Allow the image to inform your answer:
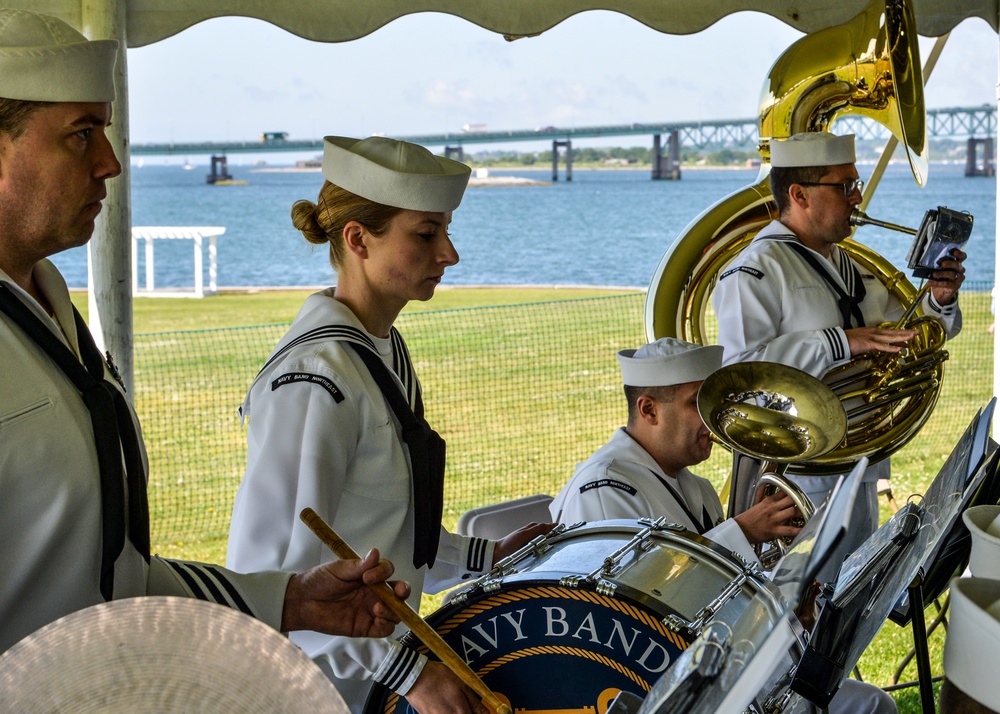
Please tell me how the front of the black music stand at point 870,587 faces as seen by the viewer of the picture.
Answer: facing to the left of the viewer

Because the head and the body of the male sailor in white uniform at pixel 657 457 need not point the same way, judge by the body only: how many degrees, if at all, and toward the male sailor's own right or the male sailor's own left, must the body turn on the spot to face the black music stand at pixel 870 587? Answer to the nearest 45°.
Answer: approximately 90° to the male sailor's own right

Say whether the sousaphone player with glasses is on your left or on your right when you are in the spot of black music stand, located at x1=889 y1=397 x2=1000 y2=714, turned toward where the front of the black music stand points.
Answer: on your right

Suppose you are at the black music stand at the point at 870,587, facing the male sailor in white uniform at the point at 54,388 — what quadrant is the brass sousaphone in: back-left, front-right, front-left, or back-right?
back-right

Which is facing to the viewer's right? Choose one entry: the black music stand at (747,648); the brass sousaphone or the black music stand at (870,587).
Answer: the brass sousaphone

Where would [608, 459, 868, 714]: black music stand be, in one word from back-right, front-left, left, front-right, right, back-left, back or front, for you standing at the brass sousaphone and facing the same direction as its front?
right

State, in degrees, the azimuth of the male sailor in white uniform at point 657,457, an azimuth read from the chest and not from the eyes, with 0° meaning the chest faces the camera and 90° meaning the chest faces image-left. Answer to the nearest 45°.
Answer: approximately 270°

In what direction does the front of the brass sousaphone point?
to the viewer's right
